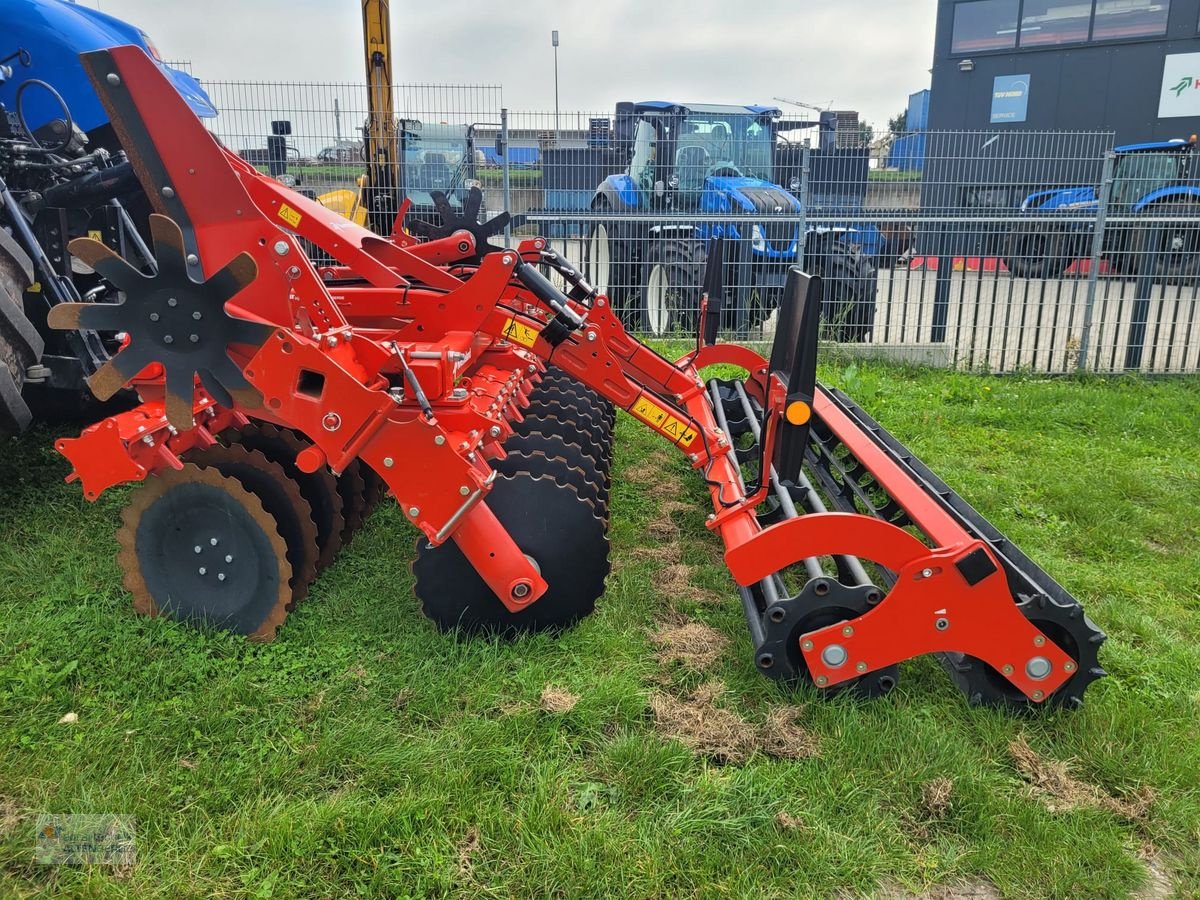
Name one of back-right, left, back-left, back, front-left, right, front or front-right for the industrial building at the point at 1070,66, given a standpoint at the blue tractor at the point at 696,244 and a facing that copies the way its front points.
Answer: left

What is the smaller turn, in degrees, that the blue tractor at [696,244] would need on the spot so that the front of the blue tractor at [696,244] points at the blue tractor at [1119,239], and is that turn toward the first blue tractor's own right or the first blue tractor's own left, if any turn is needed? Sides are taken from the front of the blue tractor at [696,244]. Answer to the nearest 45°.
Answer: approximately 45° to the first blue tractor's own left

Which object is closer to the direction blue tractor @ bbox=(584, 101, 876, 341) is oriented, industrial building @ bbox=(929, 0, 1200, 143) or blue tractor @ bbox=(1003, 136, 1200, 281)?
the blue tractor

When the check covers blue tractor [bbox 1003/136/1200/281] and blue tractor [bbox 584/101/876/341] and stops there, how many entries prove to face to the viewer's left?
1

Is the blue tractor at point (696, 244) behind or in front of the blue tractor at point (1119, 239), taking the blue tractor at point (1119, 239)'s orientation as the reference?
in front

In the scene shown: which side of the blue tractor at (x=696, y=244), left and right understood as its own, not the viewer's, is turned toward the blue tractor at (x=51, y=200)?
right

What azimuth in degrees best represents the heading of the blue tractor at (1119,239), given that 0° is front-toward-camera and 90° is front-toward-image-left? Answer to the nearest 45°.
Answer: approximately 90°

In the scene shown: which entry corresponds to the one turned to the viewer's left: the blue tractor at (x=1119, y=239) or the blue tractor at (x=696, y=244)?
the blue tractor at (x=1119, y=239)

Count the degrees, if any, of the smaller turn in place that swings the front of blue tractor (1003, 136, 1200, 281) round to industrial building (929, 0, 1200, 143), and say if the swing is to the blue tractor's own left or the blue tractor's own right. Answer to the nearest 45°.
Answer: approximately 90° to the blue tractor's own right
